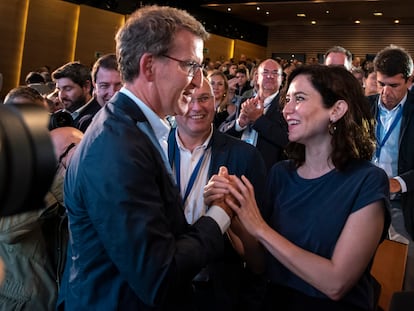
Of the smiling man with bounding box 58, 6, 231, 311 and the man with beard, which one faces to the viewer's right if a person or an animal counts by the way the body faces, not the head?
the smiling man

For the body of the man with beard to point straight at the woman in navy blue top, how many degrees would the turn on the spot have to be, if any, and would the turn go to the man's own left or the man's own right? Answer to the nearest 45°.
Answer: approximately 45° to the man's own left

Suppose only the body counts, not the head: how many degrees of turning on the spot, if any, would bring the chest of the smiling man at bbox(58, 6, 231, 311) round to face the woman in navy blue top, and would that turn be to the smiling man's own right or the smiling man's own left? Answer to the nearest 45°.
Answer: approximately 45° to the smiling man's own left

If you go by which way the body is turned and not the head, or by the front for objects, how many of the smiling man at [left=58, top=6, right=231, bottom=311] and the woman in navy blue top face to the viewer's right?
1

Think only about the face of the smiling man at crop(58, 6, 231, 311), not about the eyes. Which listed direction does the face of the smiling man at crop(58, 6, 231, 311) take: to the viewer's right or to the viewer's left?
to the viewer's right

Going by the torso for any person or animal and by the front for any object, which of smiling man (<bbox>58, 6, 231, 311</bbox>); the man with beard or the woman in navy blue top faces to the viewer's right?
the smiling man

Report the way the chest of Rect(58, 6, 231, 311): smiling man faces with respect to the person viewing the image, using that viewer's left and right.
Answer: facing to the right of the viewer

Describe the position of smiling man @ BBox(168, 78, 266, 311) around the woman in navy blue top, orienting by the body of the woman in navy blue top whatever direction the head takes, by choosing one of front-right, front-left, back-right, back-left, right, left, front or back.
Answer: right

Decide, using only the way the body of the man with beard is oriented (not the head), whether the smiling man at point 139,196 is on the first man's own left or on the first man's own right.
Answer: on the first man's own left

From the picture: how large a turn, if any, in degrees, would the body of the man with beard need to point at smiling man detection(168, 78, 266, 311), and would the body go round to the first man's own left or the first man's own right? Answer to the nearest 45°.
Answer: approximately 45° to the first man's own left

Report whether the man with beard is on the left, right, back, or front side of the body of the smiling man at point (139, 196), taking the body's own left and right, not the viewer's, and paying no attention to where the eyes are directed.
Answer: left
